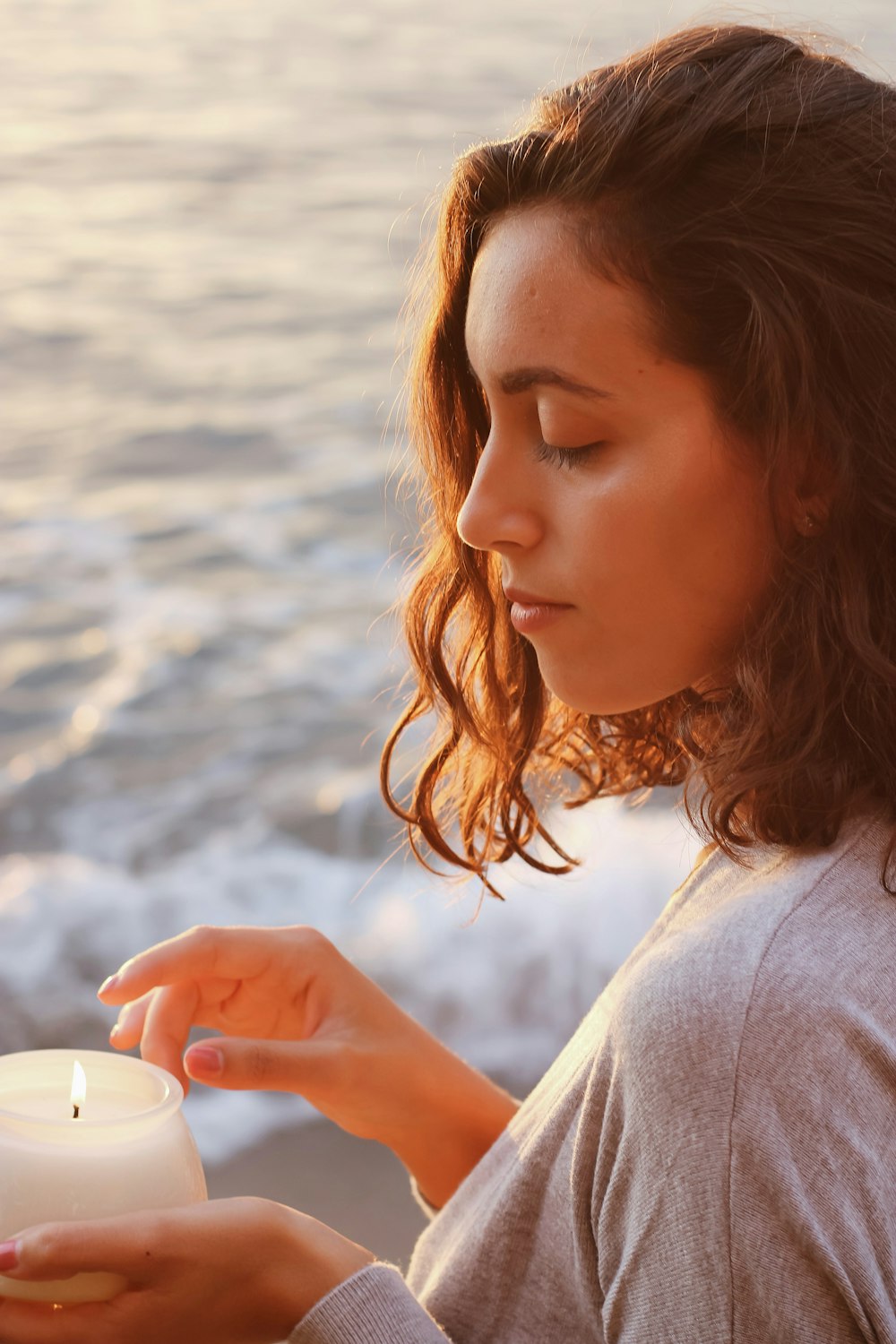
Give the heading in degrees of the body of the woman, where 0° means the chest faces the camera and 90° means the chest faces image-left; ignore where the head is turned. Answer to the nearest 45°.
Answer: approximately 90°

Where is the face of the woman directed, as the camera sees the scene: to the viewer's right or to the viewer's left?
to the viewer's left
